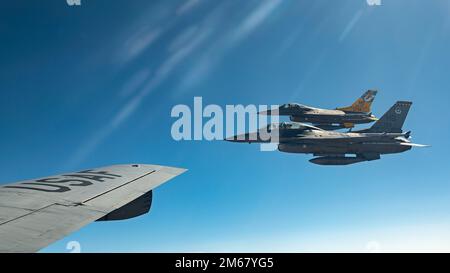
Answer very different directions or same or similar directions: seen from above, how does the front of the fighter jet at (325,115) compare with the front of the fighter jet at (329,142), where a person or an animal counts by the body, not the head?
same or similar directions

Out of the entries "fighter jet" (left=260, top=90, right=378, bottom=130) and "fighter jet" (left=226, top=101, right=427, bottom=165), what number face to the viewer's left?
2

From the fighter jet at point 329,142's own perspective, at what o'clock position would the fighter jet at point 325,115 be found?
the fighter jet at point 325,115 is roughly at 3 o'clock from the fighter jet at point 329,142.

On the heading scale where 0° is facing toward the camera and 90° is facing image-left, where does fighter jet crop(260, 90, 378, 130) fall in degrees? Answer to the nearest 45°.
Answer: approximately 90°

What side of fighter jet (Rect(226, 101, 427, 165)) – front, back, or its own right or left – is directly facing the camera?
left

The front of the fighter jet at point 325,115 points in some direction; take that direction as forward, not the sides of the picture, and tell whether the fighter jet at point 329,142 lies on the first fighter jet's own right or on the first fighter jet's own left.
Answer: on the first fighter jet's own left
